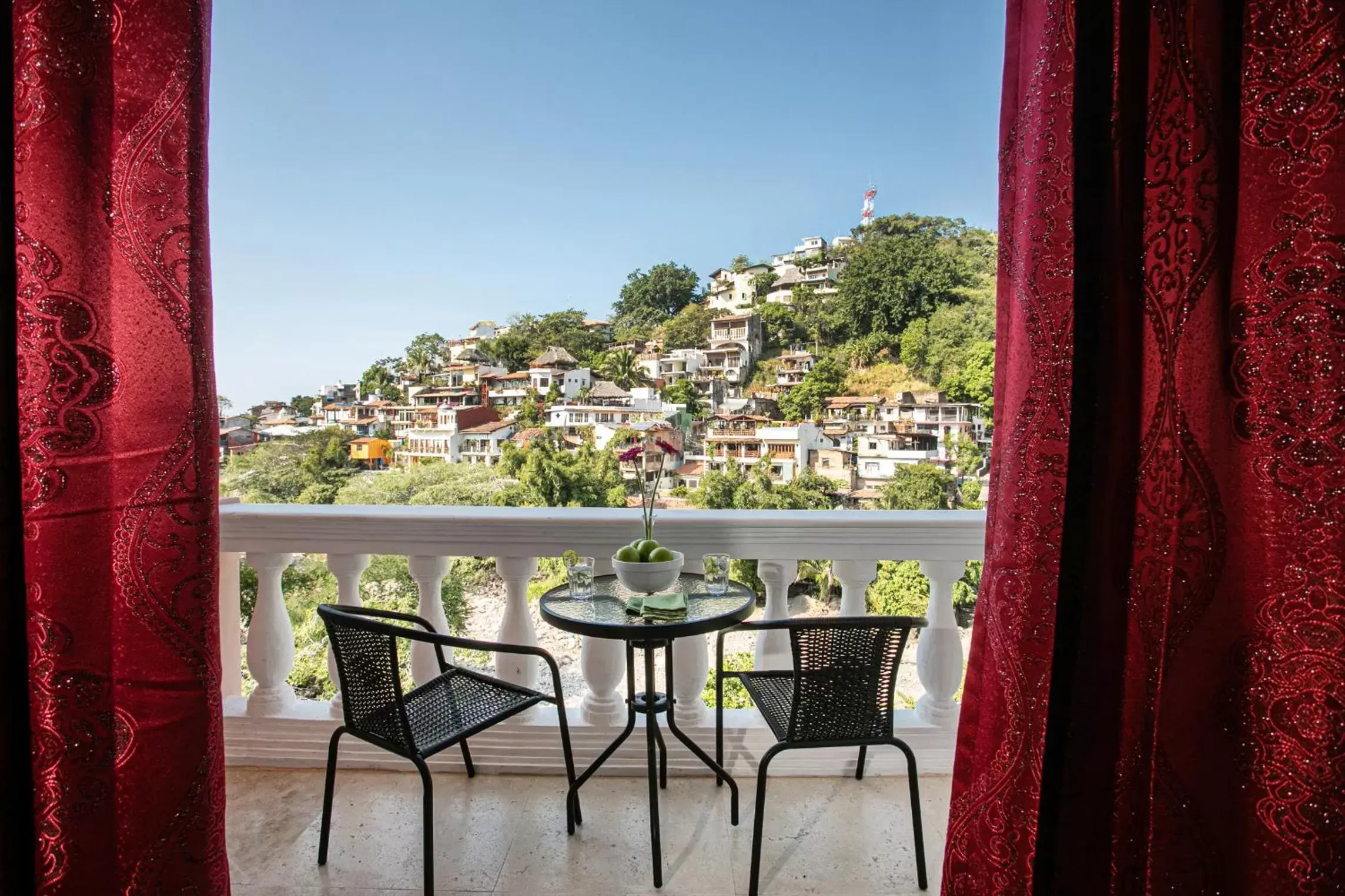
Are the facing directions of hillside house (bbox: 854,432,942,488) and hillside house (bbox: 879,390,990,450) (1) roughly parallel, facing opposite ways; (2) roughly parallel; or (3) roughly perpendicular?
roughly parallel

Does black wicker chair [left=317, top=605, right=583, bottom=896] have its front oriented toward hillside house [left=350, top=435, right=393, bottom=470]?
no

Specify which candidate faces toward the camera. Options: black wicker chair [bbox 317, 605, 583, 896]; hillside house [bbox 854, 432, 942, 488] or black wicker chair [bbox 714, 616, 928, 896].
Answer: the hillside house

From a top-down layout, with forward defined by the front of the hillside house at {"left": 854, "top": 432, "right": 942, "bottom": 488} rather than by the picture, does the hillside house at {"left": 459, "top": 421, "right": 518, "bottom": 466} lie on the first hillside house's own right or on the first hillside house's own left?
on the first hillside house's own right

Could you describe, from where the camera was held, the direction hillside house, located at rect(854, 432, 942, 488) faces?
facing the viewer

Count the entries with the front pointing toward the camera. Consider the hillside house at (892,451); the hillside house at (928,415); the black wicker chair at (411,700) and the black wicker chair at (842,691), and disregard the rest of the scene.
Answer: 2

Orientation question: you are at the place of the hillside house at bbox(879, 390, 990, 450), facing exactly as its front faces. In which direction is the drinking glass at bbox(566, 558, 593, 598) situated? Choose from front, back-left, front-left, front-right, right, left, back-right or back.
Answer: front

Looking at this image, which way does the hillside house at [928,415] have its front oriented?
toward the camera

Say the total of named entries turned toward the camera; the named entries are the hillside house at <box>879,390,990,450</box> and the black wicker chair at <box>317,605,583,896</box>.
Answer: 1

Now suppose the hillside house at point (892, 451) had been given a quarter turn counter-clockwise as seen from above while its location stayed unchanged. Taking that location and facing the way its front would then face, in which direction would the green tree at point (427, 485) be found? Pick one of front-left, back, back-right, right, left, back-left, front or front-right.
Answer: back

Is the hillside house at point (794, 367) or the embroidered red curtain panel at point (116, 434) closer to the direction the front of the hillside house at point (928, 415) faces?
the embroidered red curtain panel

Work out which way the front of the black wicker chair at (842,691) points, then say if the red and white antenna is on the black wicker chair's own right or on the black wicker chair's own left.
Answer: on the black wicker chair's own right

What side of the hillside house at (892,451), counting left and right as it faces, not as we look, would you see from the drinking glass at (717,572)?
front
